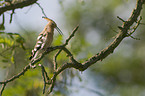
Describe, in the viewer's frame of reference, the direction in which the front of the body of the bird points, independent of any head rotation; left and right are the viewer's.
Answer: facing to the right of the viewer
